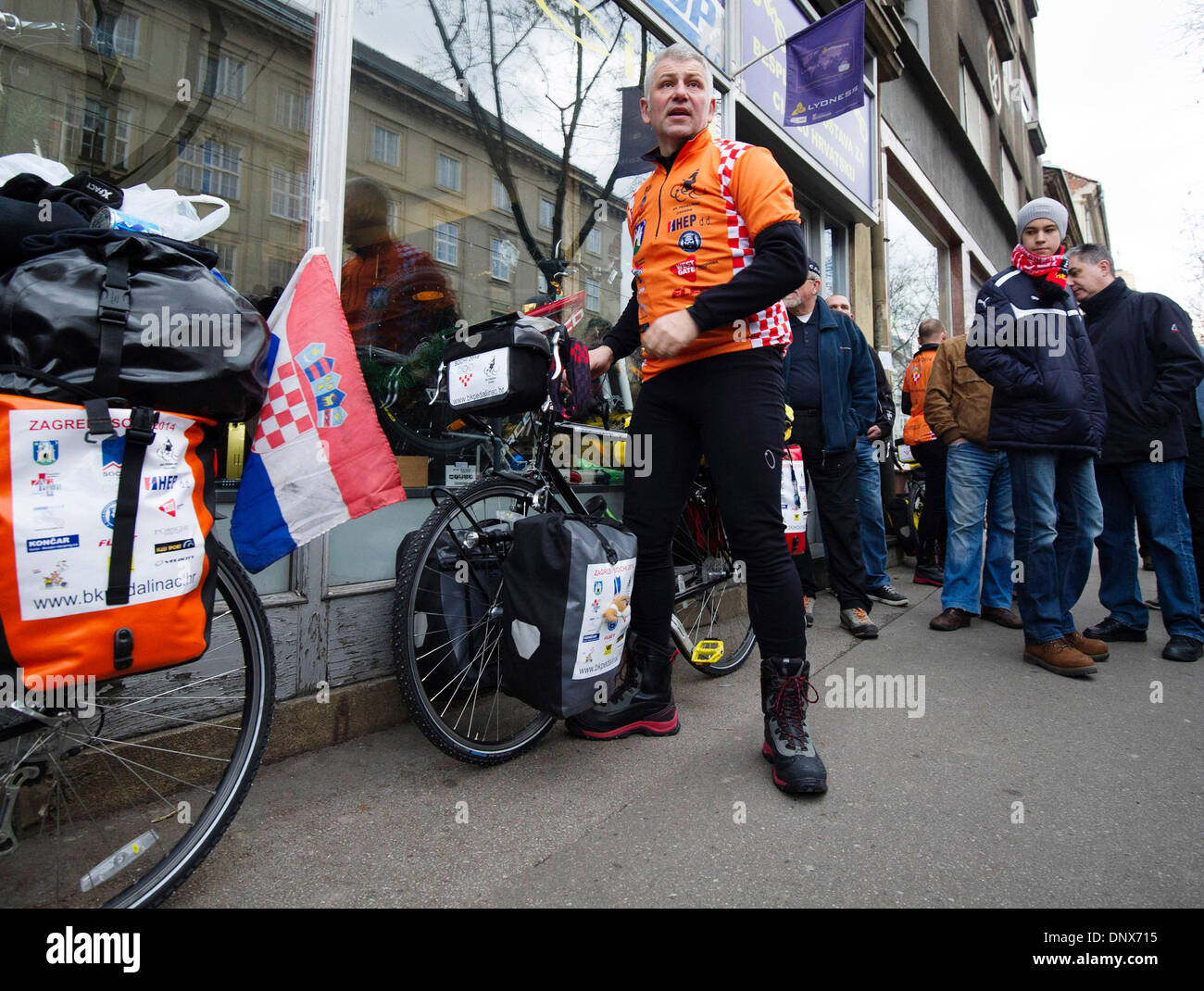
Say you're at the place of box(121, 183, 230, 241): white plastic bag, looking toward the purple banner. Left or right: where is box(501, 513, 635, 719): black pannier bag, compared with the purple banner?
right

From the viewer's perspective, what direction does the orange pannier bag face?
toward the camera

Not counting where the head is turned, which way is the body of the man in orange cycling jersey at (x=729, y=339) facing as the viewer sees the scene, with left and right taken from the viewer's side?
facing the viewer and to the left of the viewer

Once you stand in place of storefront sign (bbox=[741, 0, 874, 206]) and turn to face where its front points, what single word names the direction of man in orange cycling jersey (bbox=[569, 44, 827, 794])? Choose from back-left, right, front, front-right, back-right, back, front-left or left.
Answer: front-right

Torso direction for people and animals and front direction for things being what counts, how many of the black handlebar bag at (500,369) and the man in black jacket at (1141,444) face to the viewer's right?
0

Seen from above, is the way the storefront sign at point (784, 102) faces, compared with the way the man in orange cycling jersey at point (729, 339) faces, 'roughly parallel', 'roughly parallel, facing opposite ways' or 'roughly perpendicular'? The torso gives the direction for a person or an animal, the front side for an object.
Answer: roughly perpendicular

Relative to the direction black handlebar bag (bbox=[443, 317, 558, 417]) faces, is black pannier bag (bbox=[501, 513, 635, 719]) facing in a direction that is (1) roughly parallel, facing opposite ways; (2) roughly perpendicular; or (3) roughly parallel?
roughly perpendicular

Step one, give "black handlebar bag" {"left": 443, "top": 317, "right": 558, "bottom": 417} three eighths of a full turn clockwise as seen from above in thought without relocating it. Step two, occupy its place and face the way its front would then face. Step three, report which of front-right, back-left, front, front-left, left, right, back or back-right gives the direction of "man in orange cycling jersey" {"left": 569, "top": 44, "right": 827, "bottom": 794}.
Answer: right

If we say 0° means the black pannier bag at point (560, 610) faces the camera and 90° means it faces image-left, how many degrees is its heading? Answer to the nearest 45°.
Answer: approximately 315°

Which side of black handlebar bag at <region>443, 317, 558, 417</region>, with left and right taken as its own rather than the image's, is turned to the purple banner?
back

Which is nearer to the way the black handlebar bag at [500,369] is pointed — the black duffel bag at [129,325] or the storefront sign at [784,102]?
the black duffel bag

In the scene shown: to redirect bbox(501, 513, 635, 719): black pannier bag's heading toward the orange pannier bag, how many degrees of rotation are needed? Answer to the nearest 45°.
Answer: approximately 90° to its right

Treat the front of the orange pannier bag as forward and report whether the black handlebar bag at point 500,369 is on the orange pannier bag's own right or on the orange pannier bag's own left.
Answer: on the orange pannier bag's own left

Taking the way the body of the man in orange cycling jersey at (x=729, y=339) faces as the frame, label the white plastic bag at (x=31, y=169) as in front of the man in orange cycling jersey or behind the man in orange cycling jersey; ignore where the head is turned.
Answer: in front
